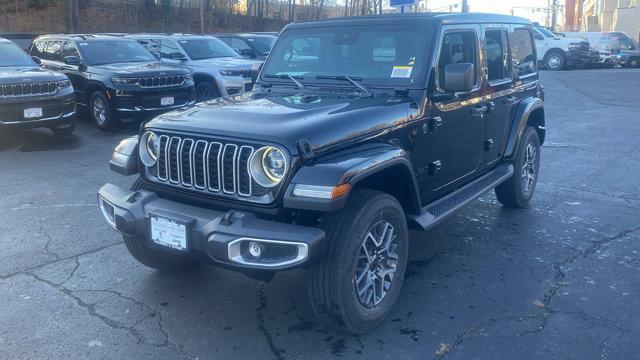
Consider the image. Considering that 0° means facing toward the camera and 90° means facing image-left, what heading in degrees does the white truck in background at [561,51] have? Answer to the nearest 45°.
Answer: approximately 315°

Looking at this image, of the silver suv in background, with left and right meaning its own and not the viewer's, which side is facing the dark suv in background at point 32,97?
right

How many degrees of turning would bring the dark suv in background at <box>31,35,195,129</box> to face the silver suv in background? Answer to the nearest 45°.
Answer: approximately 90° to its left

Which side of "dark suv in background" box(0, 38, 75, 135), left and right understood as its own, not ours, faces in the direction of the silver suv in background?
left

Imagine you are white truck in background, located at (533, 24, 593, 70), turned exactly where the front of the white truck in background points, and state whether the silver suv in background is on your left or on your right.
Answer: on your right

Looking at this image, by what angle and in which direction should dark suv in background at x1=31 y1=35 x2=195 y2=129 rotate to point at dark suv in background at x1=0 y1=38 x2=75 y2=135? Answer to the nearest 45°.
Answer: approximately 90° to its right

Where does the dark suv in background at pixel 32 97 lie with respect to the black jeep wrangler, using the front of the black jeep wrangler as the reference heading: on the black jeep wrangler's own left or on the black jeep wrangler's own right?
on the black jeep wrangler's own right

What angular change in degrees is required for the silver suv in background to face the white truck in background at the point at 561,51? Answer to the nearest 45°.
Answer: approximately 90° to its left

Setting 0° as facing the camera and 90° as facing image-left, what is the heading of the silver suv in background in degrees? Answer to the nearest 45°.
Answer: approximately 315°

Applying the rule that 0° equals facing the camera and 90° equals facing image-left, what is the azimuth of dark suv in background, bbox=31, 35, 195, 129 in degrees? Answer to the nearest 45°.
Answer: approximately 315°
